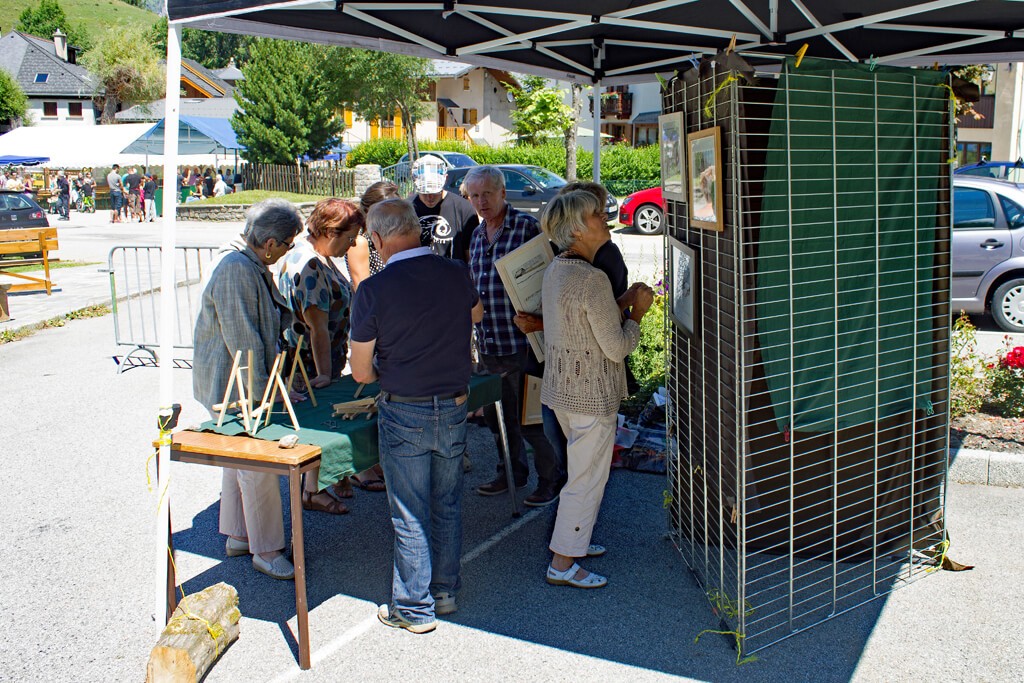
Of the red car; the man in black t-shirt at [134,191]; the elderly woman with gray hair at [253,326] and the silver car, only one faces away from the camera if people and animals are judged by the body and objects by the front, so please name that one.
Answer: the man in black t-shirt

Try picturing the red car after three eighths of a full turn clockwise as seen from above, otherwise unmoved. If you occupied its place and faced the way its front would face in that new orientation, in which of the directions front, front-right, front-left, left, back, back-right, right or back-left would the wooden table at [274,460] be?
back-right

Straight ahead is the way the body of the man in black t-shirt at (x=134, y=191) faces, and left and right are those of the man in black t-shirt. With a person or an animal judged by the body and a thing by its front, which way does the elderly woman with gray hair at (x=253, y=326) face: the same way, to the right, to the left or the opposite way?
to the right

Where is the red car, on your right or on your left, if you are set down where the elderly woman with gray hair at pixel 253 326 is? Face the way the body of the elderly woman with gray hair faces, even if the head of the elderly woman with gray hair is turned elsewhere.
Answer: on your left

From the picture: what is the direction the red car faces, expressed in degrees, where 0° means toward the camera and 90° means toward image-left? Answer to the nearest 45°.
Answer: approximately 90°

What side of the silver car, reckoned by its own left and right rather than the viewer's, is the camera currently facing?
left

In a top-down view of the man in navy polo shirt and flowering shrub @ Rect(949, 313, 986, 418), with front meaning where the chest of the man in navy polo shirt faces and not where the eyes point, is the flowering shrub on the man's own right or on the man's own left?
on the man's own right

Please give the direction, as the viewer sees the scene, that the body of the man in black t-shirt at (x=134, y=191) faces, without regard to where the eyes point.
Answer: away from the camera

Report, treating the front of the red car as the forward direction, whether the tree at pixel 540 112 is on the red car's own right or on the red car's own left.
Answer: on the red car's own right

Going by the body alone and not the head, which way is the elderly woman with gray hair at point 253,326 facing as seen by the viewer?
to the viewer's right

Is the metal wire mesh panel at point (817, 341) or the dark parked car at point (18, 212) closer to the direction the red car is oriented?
the dark parked car
